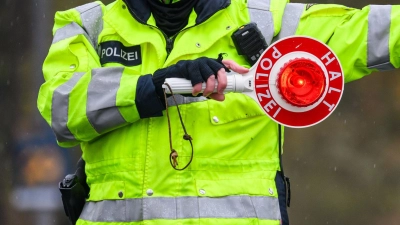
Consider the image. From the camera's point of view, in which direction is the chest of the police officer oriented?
toward the camera
